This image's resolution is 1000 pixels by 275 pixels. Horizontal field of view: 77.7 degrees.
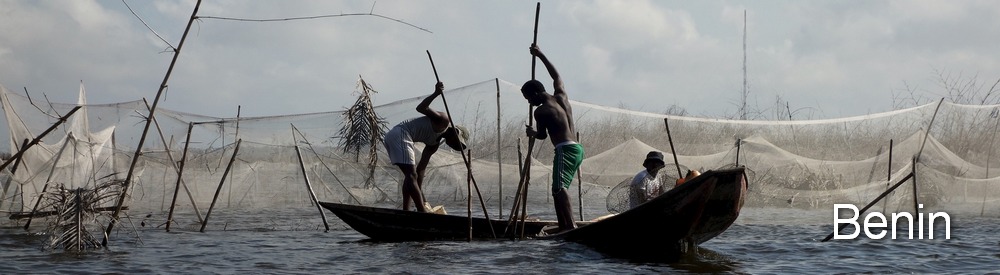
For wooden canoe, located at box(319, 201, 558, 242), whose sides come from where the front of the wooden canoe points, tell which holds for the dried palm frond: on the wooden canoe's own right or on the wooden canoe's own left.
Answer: on the wooden canoe's own right

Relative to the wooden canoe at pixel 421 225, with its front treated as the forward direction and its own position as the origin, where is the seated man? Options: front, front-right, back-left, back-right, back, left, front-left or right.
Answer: back

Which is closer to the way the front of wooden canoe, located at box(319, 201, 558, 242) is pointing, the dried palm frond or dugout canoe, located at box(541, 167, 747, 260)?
the dried palm frond

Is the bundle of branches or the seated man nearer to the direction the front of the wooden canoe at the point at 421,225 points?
the bundle of branches

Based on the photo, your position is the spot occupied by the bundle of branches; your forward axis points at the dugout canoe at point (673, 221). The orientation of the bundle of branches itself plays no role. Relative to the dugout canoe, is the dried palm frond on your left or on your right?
left

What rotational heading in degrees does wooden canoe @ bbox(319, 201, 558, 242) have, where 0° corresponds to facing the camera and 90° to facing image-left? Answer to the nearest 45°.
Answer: approximately 90°

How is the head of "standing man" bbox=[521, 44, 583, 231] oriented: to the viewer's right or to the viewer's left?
to the viewer's left
